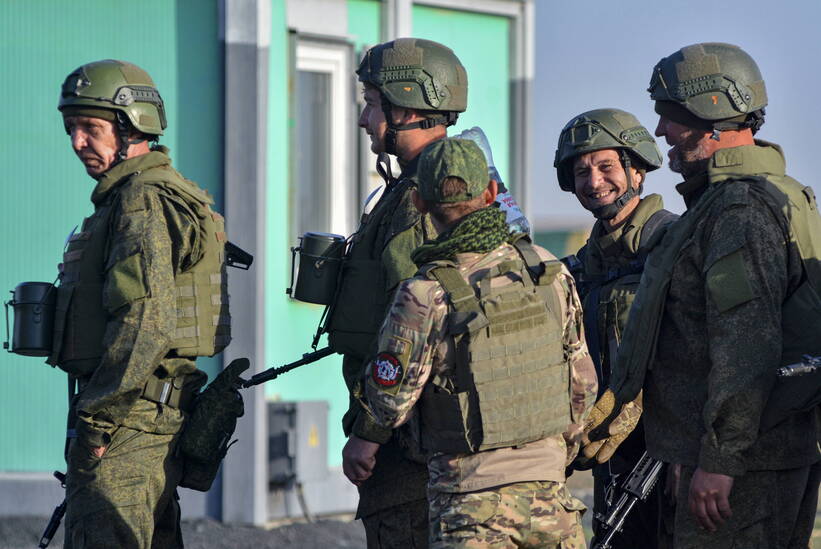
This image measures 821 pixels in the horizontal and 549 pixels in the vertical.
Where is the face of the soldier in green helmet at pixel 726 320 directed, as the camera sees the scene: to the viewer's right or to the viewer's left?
to the viewer's left

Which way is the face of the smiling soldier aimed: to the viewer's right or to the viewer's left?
to the viewer's left

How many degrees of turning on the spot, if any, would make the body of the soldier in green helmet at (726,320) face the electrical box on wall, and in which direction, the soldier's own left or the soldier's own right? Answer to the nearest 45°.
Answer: approximately 45° to the soldier's own right

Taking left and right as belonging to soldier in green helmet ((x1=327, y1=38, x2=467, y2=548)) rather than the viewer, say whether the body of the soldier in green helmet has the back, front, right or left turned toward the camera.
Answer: left

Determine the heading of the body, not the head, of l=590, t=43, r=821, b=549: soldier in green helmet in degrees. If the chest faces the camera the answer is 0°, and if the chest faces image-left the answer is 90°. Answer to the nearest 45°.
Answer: approximately 90°
